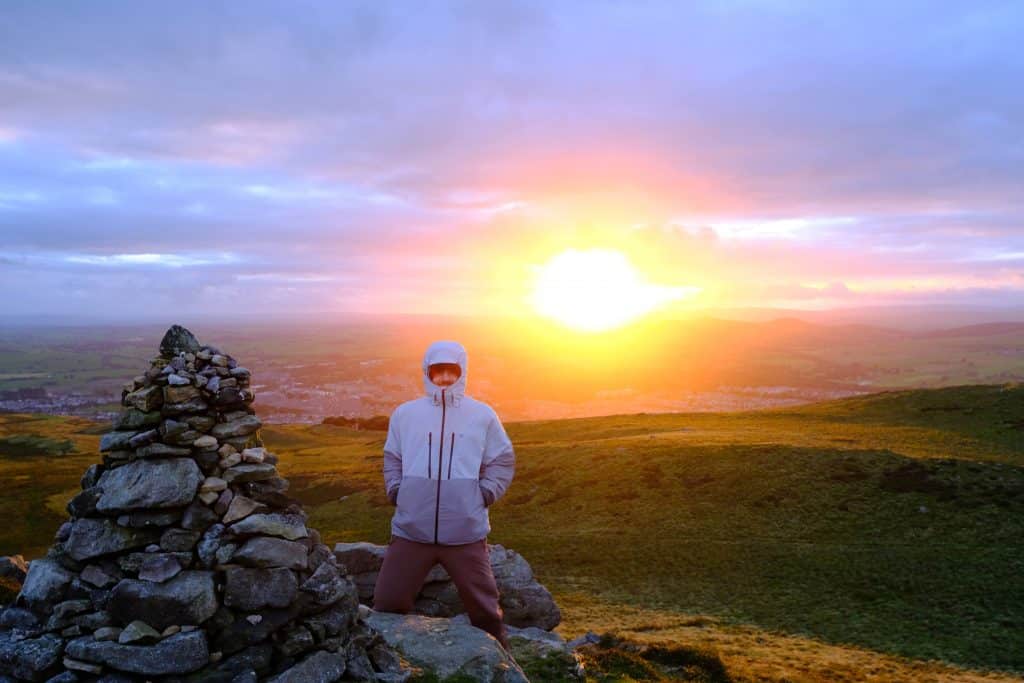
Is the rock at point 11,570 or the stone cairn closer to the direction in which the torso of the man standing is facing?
the stone cairn

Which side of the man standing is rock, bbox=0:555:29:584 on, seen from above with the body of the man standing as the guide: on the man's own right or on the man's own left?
on the man's own right

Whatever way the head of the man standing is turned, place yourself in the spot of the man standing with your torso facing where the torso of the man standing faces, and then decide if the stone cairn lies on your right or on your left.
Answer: on your right

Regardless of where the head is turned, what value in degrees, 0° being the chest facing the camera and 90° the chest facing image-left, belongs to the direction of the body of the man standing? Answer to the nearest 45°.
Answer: approximately 0°
